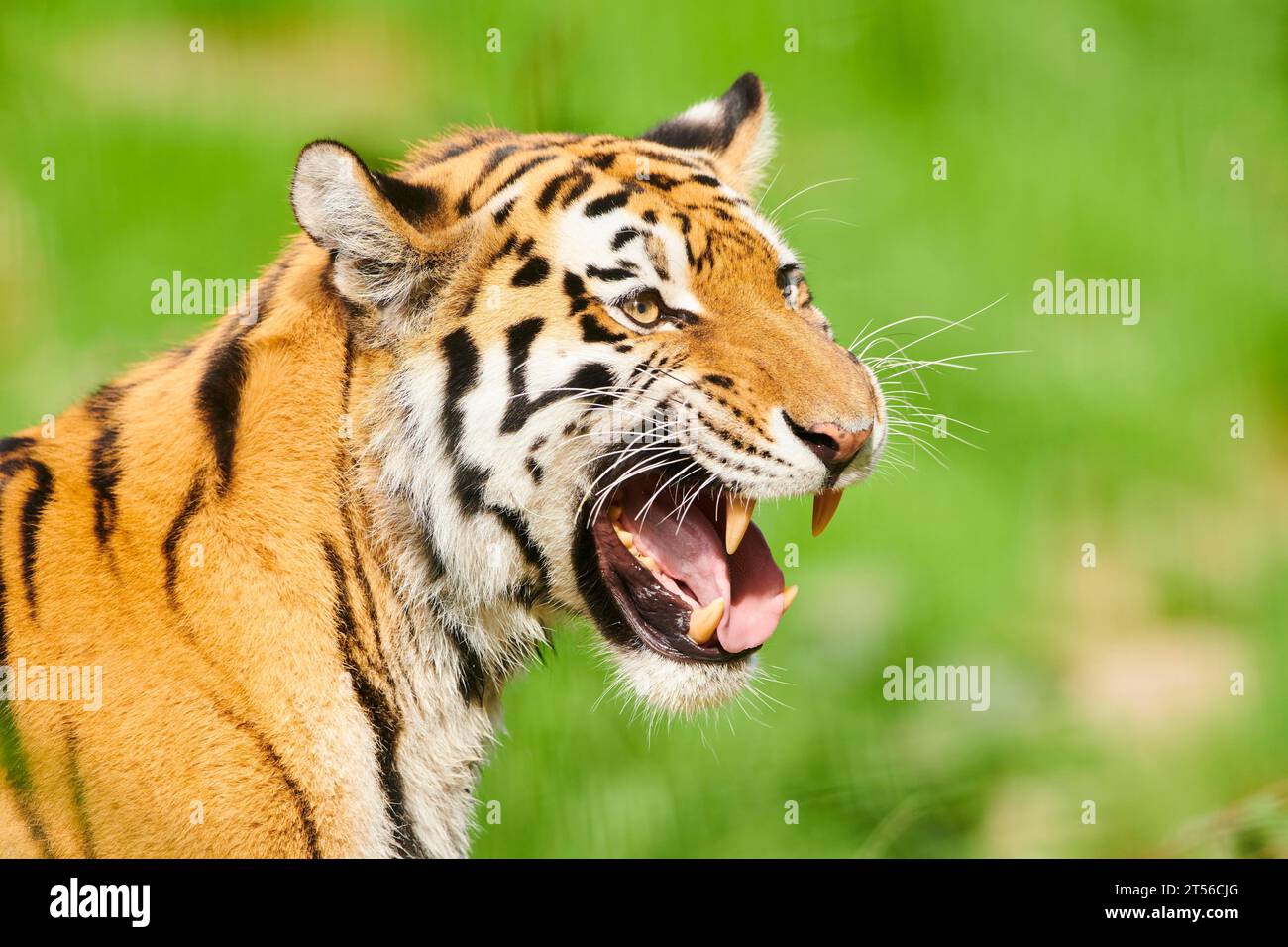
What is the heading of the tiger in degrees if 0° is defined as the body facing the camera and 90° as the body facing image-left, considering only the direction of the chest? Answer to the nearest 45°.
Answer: approximately 270°
